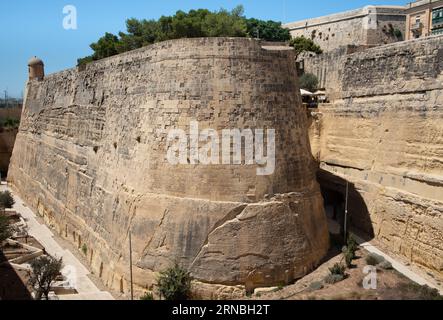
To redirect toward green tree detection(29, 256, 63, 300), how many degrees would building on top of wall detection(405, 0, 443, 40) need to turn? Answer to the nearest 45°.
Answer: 0° — it already faces it

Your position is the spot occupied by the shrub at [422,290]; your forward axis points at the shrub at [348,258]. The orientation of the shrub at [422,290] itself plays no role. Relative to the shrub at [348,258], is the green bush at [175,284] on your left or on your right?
left

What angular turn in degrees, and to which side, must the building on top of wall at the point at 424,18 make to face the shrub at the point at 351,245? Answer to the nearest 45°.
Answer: approximately 45° to its left

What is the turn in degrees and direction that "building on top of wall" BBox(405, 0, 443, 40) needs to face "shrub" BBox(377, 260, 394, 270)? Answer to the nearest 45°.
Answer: approximately 45° to its left

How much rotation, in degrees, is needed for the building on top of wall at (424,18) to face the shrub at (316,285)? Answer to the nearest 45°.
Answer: approximately 45° to its left

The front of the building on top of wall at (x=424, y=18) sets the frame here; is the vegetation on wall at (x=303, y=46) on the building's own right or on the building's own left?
on the building's own right

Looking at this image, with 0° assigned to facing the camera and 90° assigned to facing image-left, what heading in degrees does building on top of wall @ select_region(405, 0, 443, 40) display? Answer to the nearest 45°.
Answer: approximately 45°

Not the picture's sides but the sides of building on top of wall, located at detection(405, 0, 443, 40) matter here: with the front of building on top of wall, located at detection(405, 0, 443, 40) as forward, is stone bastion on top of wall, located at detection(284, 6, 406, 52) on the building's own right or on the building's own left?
on the building's own right

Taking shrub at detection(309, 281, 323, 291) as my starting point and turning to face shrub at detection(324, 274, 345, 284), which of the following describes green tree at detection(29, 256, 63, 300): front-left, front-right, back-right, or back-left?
back-left

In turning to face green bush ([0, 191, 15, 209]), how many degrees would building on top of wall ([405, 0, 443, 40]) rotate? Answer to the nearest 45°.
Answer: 0° — it already faces it

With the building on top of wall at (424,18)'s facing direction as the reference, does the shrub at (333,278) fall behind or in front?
in front
